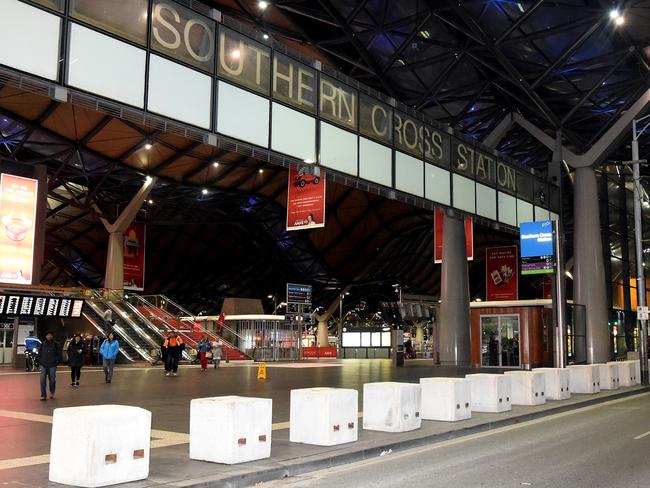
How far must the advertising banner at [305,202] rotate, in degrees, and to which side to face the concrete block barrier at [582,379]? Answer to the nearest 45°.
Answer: approximately 90° to its left

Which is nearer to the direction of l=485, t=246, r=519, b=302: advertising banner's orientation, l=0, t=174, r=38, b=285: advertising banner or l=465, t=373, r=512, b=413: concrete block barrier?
the concrete block barrier

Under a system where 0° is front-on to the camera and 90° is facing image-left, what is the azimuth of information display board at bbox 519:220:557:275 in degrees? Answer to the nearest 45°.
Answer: approximately 0°

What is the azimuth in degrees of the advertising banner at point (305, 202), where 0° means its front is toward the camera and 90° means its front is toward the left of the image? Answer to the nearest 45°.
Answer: approximately 0°

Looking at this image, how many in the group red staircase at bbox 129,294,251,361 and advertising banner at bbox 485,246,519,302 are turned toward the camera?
1

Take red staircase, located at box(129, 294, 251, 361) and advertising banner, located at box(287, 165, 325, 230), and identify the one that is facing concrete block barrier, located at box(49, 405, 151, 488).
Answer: the advertising banner

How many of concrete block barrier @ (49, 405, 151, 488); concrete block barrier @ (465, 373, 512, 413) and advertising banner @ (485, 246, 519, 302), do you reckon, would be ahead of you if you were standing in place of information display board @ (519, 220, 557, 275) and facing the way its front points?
2

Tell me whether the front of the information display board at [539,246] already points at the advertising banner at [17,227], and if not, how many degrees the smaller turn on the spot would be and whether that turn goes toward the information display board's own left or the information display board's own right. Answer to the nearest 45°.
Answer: approximately 90° to the information display board's own right

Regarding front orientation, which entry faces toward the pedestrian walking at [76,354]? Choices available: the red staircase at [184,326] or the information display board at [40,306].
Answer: the information display board

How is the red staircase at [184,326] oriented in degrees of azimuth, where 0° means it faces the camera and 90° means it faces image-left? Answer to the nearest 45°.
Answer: approximately 270°

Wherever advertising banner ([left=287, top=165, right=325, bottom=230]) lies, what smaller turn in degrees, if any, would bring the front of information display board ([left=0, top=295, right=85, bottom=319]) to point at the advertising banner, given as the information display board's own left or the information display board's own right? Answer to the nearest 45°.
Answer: approximately 45° to the information display board's own left
